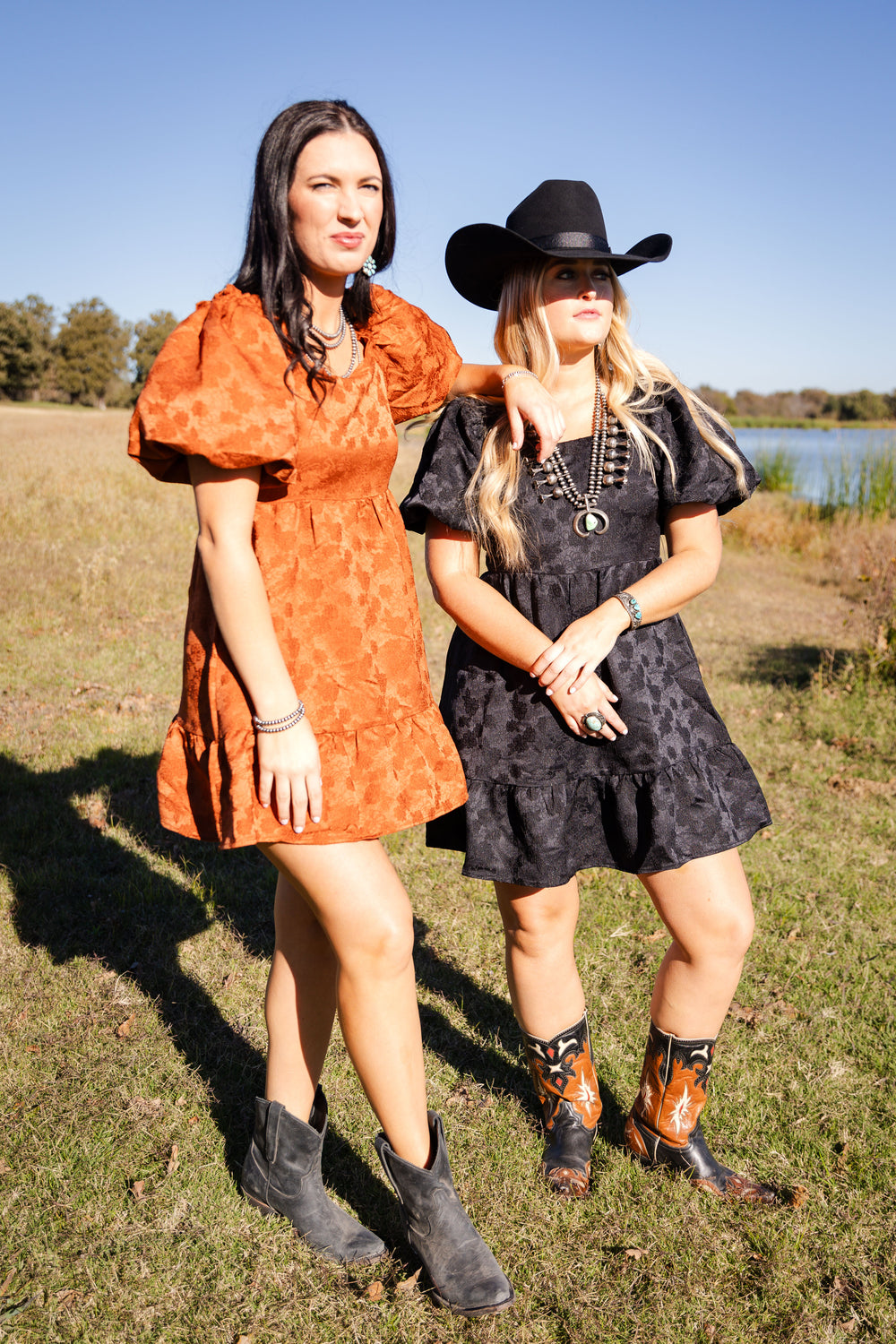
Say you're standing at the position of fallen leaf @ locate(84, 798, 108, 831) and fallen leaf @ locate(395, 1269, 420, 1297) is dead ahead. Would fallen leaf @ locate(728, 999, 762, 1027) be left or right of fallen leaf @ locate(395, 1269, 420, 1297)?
left

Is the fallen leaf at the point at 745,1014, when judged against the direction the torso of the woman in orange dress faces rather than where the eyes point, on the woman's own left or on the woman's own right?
on the woman's own left

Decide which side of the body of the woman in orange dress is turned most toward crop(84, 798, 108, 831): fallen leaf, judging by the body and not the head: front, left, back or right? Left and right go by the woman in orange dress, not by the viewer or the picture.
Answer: back

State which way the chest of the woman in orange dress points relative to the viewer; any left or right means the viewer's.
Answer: facing the viewer and to the right of the viewer

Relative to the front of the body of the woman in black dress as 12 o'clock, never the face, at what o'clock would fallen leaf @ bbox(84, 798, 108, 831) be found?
The fallen leaf is roughly at 4 o'clock from the woman in black dress.

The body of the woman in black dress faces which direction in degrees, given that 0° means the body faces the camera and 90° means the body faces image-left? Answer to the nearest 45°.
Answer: approximately 0°

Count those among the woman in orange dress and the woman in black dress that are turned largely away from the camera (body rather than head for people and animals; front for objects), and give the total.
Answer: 0

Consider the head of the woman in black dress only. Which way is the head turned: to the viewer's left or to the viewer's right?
to the viewer's right

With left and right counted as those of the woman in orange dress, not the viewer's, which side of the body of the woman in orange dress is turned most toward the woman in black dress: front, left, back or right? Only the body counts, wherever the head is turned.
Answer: left
